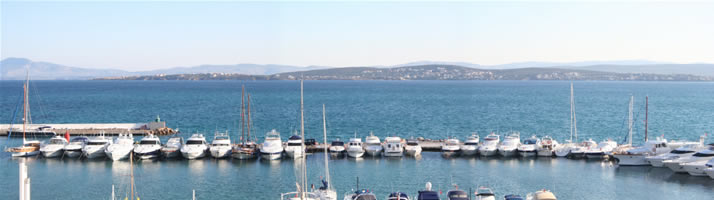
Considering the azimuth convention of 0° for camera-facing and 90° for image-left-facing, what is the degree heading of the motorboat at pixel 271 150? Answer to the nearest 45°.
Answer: approximately 0°

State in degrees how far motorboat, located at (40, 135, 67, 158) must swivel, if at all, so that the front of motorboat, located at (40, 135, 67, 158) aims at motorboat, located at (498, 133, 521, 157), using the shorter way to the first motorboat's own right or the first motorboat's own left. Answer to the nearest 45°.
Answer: approximately 90° to the first motorboat's own left

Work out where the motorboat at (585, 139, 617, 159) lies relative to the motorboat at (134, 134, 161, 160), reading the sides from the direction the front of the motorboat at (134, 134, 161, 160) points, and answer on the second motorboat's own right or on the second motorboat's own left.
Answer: on the second motorboat's own left

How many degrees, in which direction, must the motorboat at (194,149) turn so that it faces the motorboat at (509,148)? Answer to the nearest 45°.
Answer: approximately 135° to its left

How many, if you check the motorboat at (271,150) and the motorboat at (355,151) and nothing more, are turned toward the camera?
2

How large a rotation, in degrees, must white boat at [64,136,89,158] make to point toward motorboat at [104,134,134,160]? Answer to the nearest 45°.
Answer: approximately 90° to its left

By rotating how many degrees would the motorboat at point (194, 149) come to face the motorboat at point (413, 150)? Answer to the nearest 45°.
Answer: approximately 135° to its left

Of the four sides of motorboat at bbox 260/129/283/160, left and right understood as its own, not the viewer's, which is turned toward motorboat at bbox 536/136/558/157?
left
